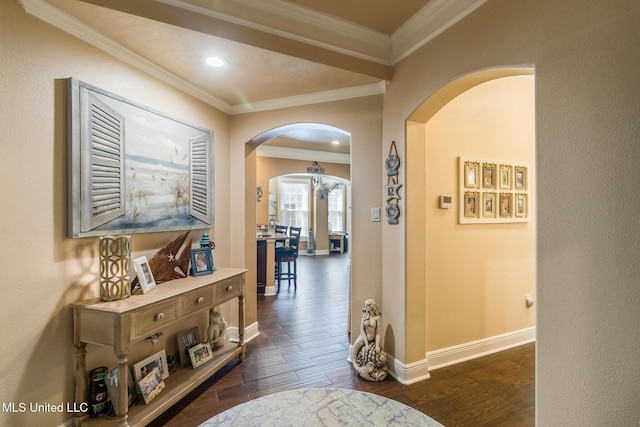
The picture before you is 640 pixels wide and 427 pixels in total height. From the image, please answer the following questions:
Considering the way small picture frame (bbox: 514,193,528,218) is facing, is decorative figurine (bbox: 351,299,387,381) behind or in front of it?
in front

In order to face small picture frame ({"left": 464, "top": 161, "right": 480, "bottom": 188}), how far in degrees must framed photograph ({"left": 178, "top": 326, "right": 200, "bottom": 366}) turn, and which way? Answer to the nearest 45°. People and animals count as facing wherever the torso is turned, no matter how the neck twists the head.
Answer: approximately 45° to its left

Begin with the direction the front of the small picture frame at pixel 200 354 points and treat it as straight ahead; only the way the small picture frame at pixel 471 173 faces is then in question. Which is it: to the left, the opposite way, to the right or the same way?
to the right

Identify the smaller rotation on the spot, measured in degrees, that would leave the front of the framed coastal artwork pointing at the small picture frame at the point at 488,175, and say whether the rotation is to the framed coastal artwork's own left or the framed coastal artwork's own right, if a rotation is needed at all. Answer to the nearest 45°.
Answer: approximately 45° to the framed coastal artwork's own left

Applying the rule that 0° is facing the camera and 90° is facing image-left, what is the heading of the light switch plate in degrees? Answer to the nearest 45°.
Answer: approximately 0°

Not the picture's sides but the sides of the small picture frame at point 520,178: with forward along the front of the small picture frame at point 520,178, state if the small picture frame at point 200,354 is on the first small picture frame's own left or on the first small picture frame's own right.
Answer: on the first small picture frame's own right

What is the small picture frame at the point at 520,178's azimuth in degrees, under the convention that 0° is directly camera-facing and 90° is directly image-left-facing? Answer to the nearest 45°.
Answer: approximately 315°

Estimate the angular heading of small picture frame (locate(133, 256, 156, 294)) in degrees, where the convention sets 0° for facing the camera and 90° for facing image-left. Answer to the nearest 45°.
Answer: approximately 315°

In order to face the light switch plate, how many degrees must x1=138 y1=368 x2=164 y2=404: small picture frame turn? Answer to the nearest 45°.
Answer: approximately 45° to its left

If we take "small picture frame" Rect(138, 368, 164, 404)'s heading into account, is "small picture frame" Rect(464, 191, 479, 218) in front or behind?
in front

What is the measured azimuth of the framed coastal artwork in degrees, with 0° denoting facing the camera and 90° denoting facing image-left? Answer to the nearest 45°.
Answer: approximately 315°
